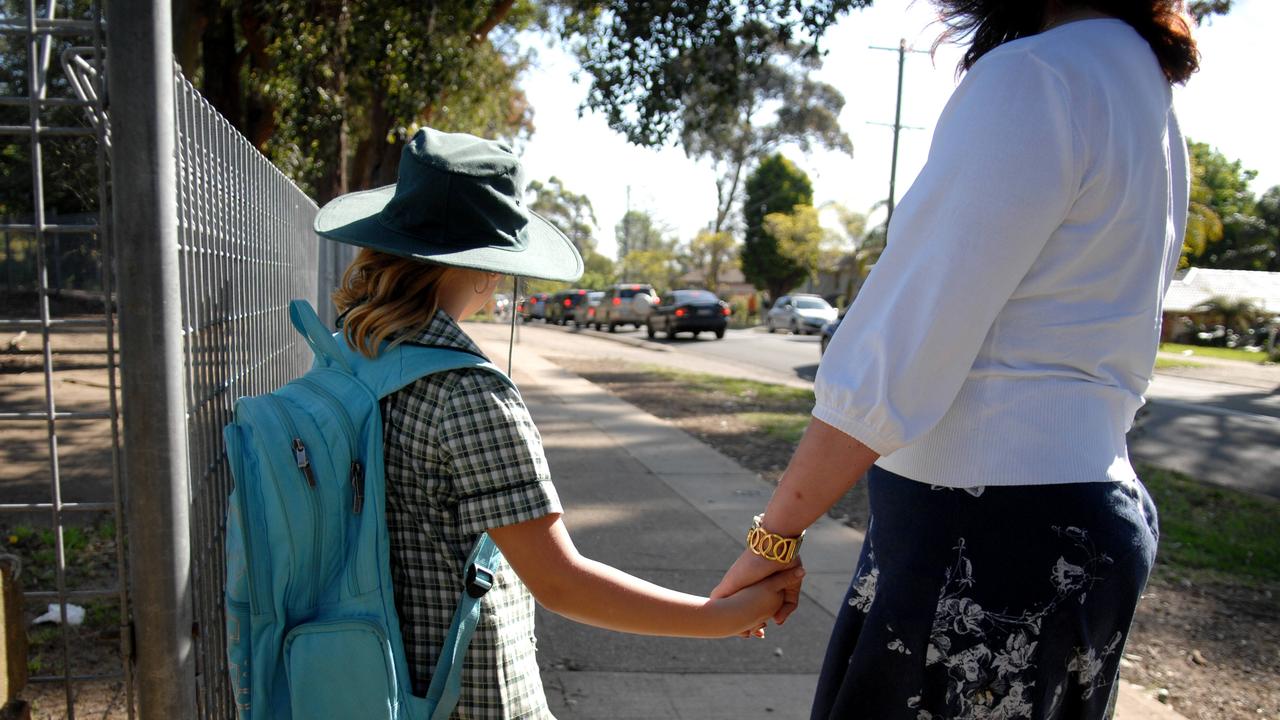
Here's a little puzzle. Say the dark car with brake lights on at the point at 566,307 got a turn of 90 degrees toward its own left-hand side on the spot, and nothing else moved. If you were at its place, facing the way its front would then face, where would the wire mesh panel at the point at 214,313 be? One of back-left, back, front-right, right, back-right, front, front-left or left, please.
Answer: front-left

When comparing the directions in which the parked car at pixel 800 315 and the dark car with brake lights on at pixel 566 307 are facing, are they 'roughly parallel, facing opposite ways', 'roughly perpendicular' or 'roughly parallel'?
roughly parallel, facing opposite ways

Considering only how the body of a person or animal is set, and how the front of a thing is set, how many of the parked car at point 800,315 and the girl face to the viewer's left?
0

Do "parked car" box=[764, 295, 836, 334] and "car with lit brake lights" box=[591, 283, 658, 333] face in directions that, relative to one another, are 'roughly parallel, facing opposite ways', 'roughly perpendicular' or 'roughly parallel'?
roughly parallel, facing opposite ways

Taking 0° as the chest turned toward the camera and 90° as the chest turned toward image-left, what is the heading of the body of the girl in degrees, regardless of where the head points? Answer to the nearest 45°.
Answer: approximately 225°

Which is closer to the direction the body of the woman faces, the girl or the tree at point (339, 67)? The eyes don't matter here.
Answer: the tree

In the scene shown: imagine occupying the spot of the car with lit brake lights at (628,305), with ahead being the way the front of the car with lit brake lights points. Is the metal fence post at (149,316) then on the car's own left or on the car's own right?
on the car's own left

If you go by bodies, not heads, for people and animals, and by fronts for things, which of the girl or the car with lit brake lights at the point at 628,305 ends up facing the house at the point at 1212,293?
the girl

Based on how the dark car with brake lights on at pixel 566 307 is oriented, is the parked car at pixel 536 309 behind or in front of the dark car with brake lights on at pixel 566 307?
in front

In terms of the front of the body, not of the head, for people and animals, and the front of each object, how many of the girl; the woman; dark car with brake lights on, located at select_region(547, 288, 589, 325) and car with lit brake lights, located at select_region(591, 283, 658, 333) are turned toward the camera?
0

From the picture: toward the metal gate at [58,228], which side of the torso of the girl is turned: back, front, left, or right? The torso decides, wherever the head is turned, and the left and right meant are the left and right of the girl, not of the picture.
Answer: left

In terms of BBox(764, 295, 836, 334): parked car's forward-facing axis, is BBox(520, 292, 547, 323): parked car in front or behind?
behind

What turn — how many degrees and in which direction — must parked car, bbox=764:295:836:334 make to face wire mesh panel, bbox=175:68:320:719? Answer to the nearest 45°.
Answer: approximately 45° to its right

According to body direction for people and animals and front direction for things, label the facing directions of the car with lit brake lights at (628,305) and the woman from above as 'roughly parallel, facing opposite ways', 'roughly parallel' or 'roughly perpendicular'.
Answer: roughly parallel

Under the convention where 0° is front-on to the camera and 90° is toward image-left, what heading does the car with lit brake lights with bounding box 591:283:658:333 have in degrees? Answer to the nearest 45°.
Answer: approximately 135°

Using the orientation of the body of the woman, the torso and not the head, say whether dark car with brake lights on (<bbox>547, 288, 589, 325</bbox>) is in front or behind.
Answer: in front

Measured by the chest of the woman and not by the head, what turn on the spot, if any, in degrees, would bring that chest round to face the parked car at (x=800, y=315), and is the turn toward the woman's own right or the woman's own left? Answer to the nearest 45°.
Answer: approximately 45° to the woman's own right

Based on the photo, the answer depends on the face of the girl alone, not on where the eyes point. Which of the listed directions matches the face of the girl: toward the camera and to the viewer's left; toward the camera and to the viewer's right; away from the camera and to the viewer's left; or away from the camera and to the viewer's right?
away from the camera and to the viewer's right

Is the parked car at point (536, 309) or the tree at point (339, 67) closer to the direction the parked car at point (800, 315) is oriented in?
the tree
